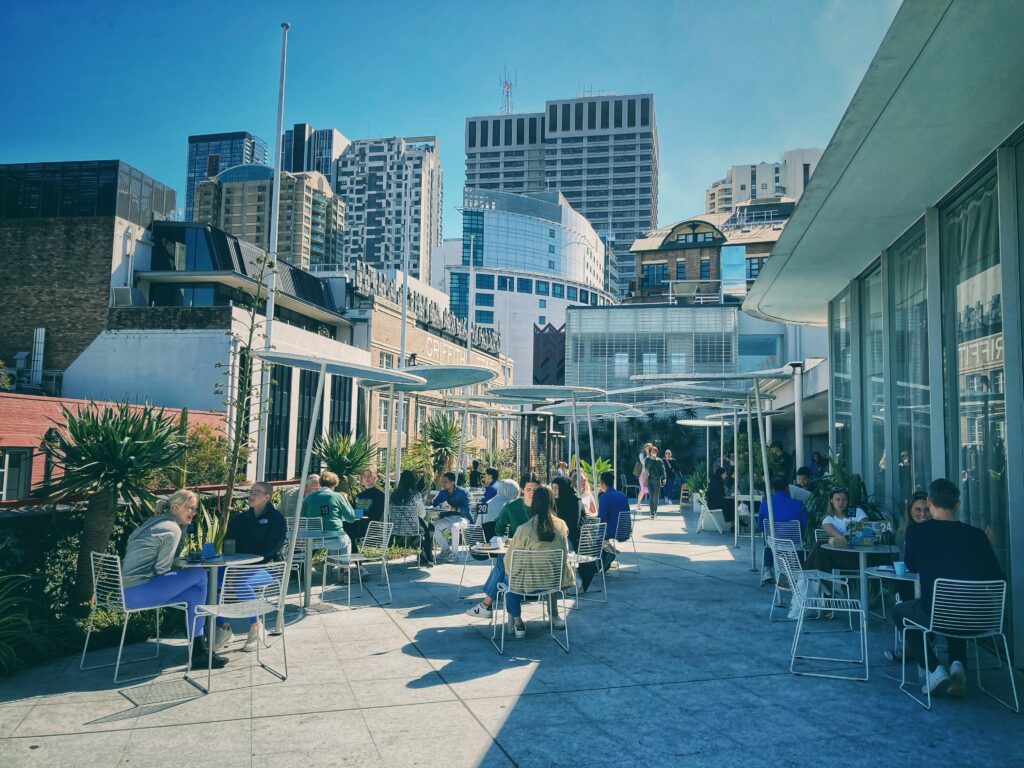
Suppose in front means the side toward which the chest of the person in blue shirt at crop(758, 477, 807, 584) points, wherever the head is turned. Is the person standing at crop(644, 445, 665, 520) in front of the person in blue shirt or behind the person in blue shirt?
in front

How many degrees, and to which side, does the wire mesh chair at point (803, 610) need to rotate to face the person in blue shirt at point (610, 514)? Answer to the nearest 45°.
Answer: approximately 135° to its left

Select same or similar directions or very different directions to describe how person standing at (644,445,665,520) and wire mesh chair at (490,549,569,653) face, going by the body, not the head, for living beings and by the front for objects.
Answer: very different directions

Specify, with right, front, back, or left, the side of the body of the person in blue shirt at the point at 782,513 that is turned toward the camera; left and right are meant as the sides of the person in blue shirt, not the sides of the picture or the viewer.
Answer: back

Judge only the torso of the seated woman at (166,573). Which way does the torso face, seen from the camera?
to the viewer's right

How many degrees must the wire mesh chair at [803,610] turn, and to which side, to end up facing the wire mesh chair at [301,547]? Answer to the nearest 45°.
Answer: approximately 180°

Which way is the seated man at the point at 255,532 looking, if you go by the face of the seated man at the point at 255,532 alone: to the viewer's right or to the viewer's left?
to the viewer's left

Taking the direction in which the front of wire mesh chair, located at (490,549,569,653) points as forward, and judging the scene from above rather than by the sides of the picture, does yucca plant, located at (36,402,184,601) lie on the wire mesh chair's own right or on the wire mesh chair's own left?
on the wire mesh chair's own left

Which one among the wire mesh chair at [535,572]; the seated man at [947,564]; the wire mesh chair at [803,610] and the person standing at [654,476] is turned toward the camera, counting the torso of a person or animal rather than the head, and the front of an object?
the person standing

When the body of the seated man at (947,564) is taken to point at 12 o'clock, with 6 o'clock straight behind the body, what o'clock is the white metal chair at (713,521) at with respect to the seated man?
The white metal chair is roughly at 11 o'clock from the seated man.

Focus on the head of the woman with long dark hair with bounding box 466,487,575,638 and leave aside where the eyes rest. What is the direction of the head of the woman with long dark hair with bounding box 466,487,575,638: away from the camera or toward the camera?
away from the camera

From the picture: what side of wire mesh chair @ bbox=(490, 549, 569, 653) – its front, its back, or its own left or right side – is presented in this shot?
back
